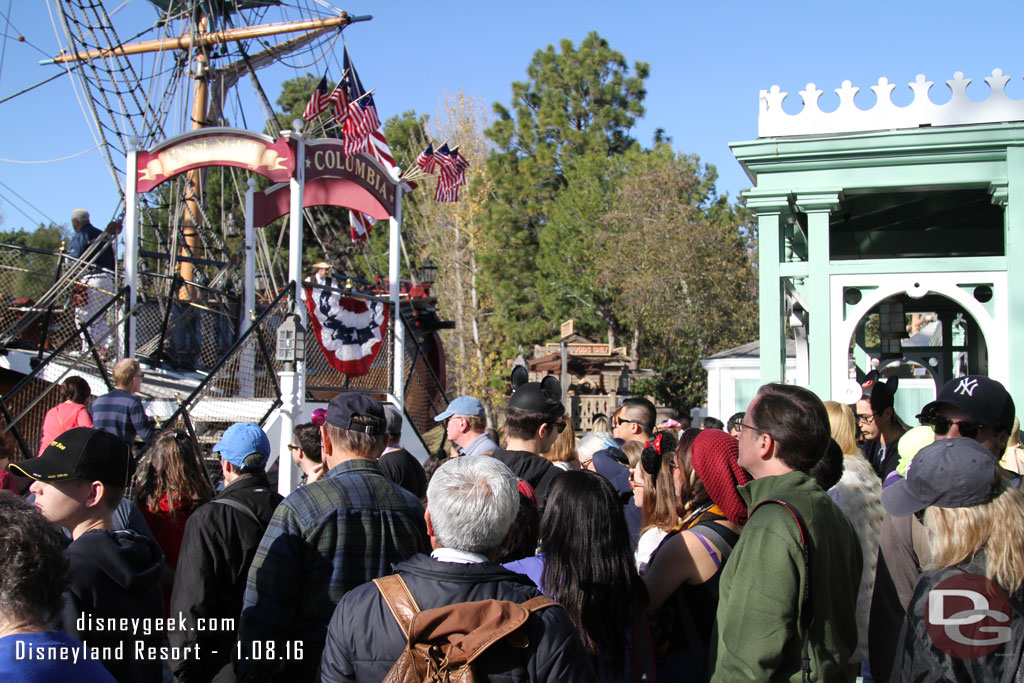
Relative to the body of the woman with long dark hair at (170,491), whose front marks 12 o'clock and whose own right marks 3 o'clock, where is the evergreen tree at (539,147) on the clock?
The evergreen tree is roughly at 1 o'clock from the woman with long dark hair.

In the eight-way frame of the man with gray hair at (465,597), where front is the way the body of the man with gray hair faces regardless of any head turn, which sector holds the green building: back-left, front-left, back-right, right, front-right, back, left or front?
front-right

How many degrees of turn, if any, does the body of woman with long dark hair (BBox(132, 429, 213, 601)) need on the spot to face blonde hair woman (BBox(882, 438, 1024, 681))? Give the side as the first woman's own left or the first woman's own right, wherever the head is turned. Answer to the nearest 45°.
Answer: approximately 135° to the first woman's own right

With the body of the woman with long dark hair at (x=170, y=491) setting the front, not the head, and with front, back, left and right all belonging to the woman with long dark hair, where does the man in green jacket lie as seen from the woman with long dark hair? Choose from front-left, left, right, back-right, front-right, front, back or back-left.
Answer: back-right

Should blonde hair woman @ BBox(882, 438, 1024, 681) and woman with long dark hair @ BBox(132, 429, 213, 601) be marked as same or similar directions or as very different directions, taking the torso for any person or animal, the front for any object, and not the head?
same or similar directions

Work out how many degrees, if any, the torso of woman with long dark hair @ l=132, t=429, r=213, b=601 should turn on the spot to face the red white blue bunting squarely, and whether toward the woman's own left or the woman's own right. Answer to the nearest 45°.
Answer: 0° — they already face it

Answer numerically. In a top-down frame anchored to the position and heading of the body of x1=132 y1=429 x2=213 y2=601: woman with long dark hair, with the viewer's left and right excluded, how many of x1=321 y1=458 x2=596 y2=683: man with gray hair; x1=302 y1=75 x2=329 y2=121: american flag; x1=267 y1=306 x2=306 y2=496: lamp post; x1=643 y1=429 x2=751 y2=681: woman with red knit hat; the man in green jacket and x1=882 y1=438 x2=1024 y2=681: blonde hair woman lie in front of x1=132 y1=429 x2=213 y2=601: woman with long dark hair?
2

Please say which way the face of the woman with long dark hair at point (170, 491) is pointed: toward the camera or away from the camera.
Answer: away from the camera

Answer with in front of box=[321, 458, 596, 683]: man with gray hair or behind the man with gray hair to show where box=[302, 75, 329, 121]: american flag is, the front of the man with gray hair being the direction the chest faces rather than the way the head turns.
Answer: in front

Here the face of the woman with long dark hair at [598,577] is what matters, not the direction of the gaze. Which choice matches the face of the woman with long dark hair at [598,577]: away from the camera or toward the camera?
away from the camera

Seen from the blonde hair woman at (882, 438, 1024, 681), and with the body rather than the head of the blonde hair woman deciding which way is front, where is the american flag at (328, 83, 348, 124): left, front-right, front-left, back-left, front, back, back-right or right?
front

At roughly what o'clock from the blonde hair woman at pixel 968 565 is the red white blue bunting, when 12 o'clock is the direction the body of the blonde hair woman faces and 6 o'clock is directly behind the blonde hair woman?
The red white blue bunting is roughly at 12 o'clock from the blonde hair woman.

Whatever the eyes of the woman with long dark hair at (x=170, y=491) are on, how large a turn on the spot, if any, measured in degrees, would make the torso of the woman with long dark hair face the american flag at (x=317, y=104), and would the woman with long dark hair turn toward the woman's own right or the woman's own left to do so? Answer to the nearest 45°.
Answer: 0° — they already face it

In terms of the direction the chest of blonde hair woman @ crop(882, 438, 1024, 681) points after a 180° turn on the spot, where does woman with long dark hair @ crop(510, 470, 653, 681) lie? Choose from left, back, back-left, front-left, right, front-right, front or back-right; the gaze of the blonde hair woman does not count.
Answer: back-right

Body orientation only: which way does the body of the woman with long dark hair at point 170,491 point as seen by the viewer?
away from the camera

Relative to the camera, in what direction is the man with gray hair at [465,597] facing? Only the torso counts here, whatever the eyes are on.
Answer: away from the camera

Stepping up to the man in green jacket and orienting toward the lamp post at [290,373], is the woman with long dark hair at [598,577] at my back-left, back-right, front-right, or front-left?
front-left

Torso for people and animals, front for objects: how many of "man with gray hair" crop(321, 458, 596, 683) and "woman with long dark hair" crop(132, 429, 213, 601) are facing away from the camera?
2

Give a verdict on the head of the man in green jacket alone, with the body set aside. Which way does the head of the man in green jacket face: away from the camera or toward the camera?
away from the camera
